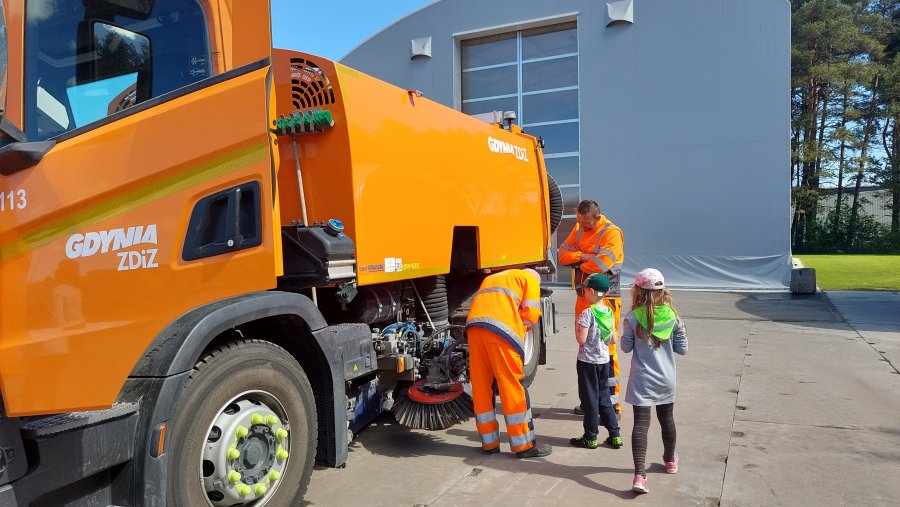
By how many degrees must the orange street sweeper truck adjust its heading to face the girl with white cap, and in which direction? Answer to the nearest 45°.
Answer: approximately 135° to its left

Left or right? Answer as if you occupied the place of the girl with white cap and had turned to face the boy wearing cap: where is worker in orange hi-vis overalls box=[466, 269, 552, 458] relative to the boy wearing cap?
left

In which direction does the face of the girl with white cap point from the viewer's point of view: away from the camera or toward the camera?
away from the camera

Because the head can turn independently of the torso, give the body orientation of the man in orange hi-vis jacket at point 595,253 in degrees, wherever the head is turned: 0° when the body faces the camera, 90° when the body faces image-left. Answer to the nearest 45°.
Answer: approximately 45°
